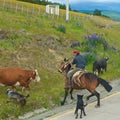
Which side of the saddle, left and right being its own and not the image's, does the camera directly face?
left

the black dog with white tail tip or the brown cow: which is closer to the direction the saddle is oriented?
the brown cow

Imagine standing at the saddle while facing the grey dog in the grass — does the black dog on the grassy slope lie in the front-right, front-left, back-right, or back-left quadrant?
back-right

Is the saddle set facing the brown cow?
yes
